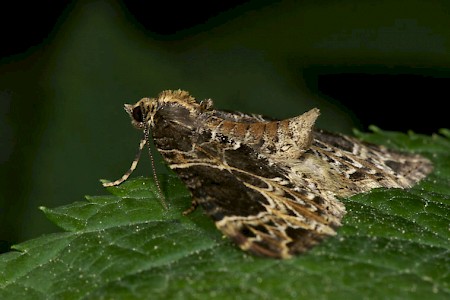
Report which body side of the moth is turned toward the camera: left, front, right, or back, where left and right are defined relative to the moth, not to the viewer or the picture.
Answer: left
